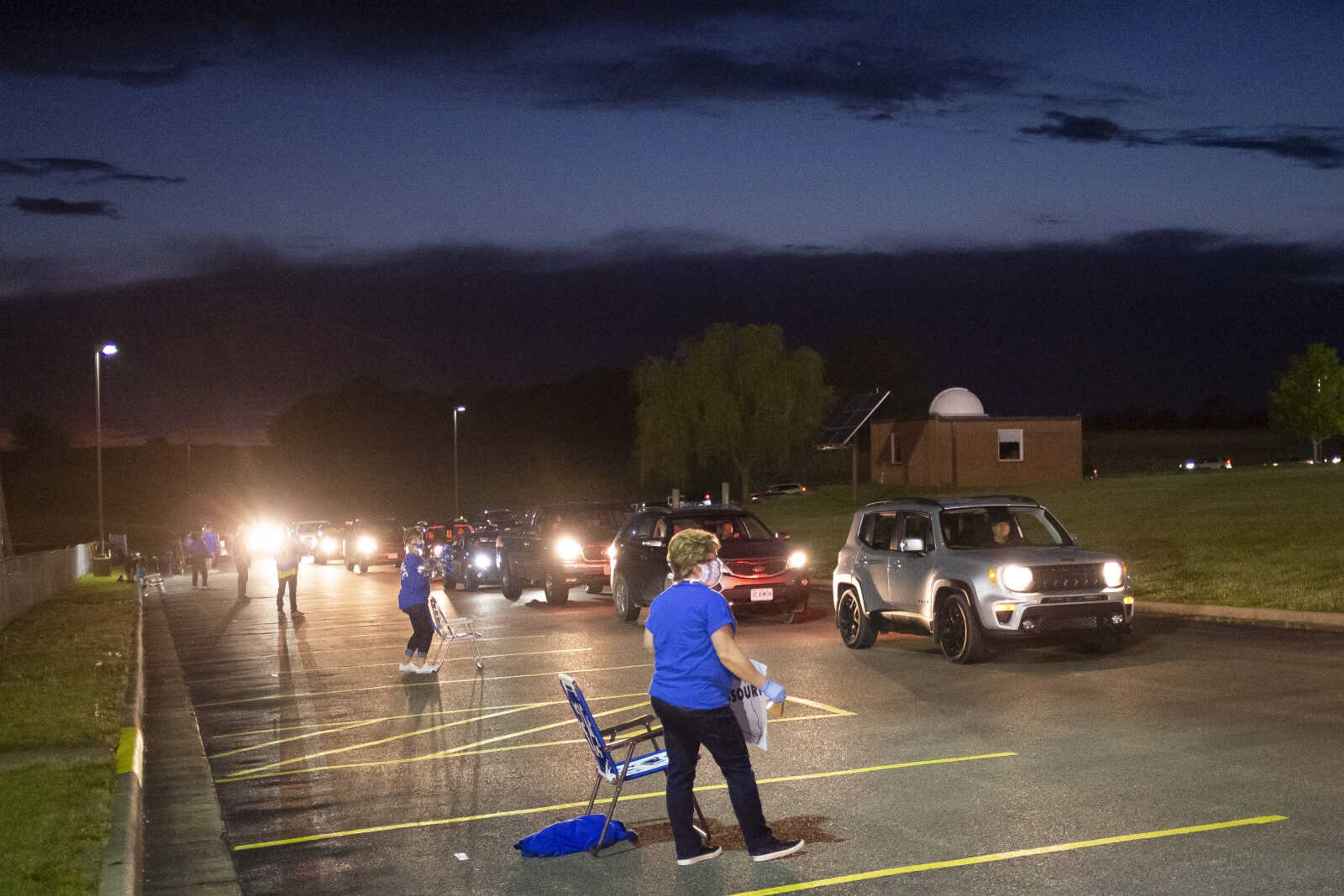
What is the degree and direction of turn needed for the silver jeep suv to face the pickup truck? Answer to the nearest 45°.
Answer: approximately 180°

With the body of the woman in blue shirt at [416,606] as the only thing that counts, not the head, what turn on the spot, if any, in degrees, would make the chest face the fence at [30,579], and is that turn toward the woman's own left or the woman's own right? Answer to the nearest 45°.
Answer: approximately 135° to the woman's own left

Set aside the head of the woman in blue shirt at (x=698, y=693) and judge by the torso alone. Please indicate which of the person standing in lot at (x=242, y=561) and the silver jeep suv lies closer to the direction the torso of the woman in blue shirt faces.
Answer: the silver jeep suv

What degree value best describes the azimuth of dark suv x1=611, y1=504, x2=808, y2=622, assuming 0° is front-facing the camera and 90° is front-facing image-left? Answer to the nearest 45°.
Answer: approximately 315°

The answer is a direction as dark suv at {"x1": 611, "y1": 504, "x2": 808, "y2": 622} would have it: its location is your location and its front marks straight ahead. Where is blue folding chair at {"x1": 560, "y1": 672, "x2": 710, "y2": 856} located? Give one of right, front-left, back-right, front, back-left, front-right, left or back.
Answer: front-right

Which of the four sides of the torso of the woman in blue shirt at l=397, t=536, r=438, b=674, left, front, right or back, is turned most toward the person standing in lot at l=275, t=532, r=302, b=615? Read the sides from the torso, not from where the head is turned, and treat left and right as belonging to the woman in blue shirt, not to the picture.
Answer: left

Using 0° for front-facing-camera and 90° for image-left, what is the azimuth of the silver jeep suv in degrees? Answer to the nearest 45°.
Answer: approximately 315°

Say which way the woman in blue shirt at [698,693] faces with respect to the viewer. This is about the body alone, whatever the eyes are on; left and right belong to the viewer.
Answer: facing away from the viewer and to the right of the viewer

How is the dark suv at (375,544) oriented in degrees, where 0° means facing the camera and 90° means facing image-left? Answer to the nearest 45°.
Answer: approximately 315°

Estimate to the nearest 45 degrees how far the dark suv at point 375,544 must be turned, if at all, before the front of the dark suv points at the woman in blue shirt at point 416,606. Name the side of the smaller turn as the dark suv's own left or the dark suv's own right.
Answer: approximately 45° to the dark suv's own right
